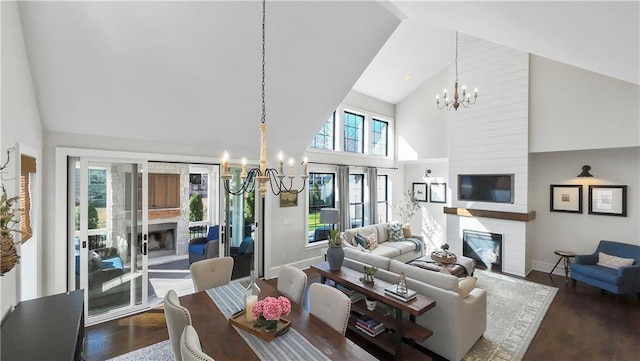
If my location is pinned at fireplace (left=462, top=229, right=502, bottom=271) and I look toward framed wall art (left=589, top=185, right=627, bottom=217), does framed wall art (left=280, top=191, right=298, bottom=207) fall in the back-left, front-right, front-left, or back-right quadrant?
back-right

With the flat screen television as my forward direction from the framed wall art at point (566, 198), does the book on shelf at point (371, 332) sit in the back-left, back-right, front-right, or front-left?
front-left

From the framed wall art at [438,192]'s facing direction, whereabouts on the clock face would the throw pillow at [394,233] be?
The throw pillow is roughly at 1 o'clock from the framed wall art.

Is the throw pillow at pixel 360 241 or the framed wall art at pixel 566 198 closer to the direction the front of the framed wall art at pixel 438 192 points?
the throw pillow

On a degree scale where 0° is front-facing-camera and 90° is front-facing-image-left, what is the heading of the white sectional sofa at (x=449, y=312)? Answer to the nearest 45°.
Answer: approximately 225°

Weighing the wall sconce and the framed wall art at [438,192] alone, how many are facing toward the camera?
2

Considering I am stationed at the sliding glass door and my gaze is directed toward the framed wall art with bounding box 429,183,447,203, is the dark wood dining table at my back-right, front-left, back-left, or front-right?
front-right

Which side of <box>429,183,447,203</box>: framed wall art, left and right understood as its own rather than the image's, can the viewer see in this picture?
front

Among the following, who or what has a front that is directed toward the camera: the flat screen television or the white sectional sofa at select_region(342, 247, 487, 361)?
the flat screen television

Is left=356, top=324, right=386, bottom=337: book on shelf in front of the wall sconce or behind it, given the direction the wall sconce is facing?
in front

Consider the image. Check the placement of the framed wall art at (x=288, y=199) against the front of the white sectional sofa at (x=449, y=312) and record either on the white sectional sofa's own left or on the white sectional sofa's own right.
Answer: on the white sectional sofa's own left

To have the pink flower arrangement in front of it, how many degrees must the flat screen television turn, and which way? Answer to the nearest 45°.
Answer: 0° — it already faces it

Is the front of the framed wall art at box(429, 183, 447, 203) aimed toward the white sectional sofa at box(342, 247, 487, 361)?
yes

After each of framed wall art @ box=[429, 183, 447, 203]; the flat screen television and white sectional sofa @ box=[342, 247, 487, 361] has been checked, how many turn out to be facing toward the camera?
2

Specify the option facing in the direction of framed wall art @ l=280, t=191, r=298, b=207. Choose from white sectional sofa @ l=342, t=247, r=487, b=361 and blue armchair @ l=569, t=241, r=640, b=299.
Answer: the blue armchair

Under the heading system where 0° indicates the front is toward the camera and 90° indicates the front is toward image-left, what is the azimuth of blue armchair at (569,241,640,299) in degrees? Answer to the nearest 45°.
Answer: approximately 45°

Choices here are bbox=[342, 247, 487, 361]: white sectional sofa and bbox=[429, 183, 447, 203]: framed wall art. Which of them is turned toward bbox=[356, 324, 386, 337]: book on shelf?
the framed wall art

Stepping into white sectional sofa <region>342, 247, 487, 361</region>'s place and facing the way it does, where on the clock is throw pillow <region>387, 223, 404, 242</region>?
The throw pillow is roughly at 10 o'clock from the white sectional sofa.
